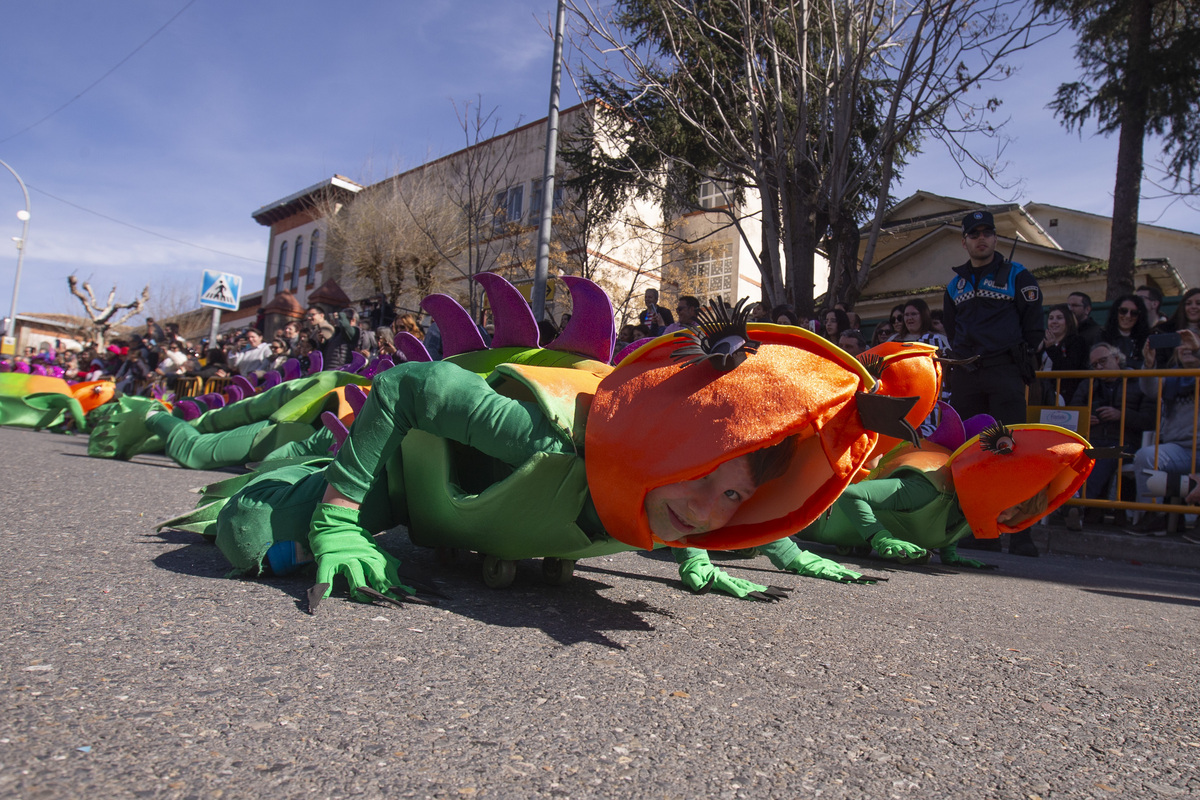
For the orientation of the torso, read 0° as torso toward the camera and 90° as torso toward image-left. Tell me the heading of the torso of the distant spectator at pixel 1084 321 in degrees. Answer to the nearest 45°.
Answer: approximately 45°

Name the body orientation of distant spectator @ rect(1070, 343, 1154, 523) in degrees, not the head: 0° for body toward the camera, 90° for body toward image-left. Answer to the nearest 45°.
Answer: approximately 45°

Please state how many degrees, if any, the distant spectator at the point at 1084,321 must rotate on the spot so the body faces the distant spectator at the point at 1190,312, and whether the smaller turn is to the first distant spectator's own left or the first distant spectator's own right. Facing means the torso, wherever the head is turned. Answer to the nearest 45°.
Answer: approximately 90° to the first distant spectator's own left

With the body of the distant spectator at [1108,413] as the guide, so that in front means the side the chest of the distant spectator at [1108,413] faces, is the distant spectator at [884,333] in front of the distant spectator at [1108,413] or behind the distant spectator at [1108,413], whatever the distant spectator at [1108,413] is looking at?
in front
